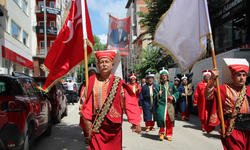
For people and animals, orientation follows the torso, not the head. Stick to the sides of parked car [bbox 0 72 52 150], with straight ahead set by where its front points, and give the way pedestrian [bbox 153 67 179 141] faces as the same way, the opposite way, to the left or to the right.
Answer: the opposite way

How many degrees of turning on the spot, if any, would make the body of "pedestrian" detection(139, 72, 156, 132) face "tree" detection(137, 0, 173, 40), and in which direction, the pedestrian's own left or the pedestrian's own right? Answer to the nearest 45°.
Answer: approximately 180°

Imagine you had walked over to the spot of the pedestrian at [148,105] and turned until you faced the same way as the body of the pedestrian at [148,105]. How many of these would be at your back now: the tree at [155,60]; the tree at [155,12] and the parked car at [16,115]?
2

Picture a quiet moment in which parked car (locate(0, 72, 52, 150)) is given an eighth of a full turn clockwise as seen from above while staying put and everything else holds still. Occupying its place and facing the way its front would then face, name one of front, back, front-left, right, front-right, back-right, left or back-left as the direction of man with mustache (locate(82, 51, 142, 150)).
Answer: front-right

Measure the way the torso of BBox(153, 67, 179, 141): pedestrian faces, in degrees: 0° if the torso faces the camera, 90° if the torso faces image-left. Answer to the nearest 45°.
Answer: approximately 0°

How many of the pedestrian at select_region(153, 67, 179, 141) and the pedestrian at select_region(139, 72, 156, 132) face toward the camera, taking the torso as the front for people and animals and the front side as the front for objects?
2

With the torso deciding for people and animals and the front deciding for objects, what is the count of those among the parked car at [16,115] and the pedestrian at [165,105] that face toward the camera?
1

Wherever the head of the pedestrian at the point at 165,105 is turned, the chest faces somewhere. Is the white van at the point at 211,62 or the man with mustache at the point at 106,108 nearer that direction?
the man with mustache

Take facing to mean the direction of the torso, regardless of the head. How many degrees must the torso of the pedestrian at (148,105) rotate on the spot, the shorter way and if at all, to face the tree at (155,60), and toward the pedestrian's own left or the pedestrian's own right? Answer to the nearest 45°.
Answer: approximately 180°

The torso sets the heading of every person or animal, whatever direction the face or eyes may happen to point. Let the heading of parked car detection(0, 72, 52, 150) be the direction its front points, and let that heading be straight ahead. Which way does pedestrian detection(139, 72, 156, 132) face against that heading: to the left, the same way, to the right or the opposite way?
the opposite way

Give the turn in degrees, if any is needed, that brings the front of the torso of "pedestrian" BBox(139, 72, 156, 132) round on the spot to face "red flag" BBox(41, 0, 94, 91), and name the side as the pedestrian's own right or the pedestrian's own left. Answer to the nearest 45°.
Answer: approximately 45° to the pedestrian's own right

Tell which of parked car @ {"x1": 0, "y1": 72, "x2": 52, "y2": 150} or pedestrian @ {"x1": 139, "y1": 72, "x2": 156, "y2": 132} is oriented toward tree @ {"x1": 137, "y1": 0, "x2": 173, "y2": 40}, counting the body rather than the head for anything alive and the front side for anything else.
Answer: the parked car
